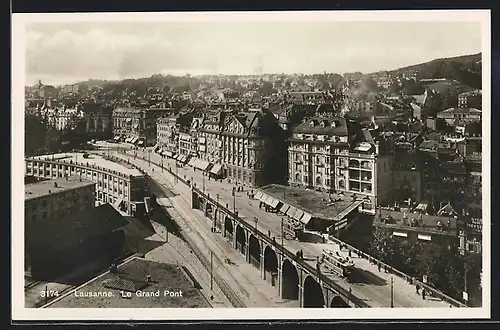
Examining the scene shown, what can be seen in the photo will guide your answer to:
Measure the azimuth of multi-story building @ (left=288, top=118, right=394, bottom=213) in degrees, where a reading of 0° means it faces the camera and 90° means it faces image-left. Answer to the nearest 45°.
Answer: approximately 45°

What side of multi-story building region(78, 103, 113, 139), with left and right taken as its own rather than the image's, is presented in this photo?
front

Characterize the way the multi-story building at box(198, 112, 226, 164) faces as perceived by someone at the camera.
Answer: facing the viewer and to the left of the viewer
